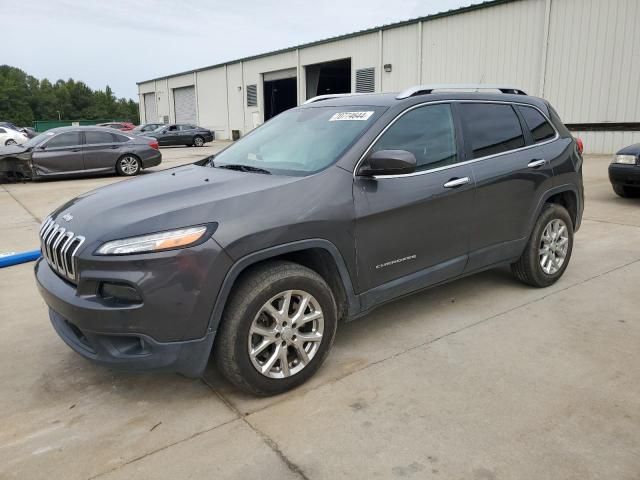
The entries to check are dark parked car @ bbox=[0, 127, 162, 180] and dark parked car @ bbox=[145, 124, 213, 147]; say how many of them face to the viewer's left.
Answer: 2

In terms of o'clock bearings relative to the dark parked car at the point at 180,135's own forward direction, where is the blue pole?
The blue pole is roughly at 9 o'clock from the dark parked car.

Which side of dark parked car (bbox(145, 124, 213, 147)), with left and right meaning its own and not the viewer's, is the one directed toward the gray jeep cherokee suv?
left

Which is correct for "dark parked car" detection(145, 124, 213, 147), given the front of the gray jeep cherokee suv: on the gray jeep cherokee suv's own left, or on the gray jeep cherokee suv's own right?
on the gray jeep cherokee suv's own right

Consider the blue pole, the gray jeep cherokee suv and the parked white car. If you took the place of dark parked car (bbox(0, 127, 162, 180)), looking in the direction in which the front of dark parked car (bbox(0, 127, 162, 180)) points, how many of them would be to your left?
2

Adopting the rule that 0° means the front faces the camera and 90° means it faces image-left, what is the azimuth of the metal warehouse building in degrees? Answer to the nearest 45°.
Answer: approximately 45°

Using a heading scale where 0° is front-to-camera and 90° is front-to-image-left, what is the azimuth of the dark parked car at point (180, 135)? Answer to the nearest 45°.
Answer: approximately 90°

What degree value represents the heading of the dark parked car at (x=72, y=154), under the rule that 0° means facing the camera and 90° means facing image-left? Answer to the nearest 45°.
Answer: approximately 90°

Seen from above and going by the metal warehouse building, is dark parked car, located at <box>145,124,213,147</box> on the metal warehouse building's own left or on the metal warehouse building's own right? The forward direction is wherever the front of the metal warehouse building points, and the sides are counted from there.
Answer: on the metal warehouse building's own right

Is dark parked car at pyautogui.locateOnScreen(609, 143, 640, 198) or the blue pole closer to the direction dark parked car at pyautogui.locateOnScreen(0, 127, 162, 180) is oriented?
the blue pole

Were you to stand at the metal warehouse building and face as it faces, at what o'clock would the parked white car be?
The parked white car is roughly at 2 o'clock from the metal warehouse building.

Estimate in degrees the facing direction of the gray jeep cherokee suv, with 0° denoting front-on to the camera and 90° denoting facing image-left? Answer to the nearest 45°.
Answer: approximately 45°

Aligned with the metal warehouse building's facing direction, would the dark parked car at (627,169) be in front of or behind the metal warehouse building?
in front
